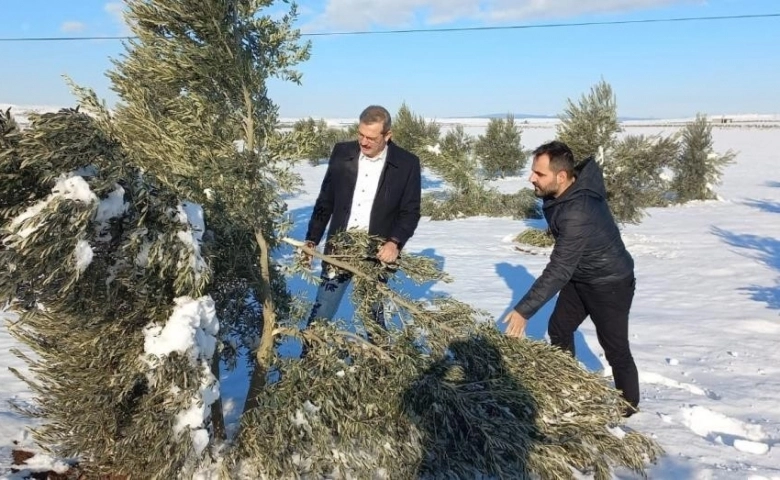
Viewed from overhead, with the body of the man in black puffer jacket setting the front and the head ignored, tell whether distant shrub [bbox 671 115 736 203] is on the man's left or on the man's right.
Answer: on the man's right

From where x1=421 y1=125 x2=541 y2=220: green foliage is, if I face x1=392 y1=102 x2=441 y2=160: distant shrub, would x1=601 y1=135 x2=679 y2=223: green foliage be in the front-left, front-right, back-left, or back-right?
back-right

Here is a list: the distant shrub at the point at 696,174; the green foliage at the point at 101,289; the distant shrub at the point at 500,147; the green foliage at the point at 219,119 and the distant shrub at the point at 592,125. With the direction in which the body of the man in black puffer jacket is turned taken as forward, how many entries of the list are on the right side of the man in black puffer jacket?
3

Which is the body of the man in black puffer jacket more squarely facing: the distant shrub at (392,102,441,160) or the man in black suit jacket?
the man in black suit jacket

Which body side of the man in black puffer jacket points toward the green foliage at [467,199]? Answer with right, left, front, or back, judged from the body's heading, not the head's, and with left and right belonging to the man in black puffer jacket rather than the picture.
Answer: right

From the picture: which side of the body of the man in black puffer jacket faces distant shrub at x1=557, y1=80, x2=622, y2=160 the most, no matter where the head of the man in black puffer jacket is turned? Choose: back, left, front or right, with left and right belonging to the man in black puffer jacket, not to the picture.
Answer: right

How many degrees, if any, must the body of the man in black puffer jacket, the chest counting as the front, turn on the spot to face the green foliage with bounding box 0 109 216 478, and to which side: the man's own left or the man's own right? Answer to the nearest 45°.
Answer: approximately 45° to the man's own left

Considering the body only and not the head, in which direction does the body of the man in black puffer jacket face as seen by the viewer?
to the viewer's left

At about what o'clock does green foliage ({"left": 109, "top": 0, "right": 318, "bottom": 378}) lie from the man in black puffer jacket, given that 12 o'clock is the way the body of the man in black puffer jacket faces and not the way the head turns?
The green foliage is roughly at 11 o'clock from the man in black puffer jacket.

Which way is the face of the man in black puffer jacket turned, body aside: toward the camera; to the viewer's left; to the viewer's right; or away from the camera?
to the viewer's left

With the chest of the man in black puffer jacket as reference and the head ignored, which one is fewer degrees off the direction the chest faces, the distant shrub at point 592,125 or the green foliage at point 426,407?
the green foliage
